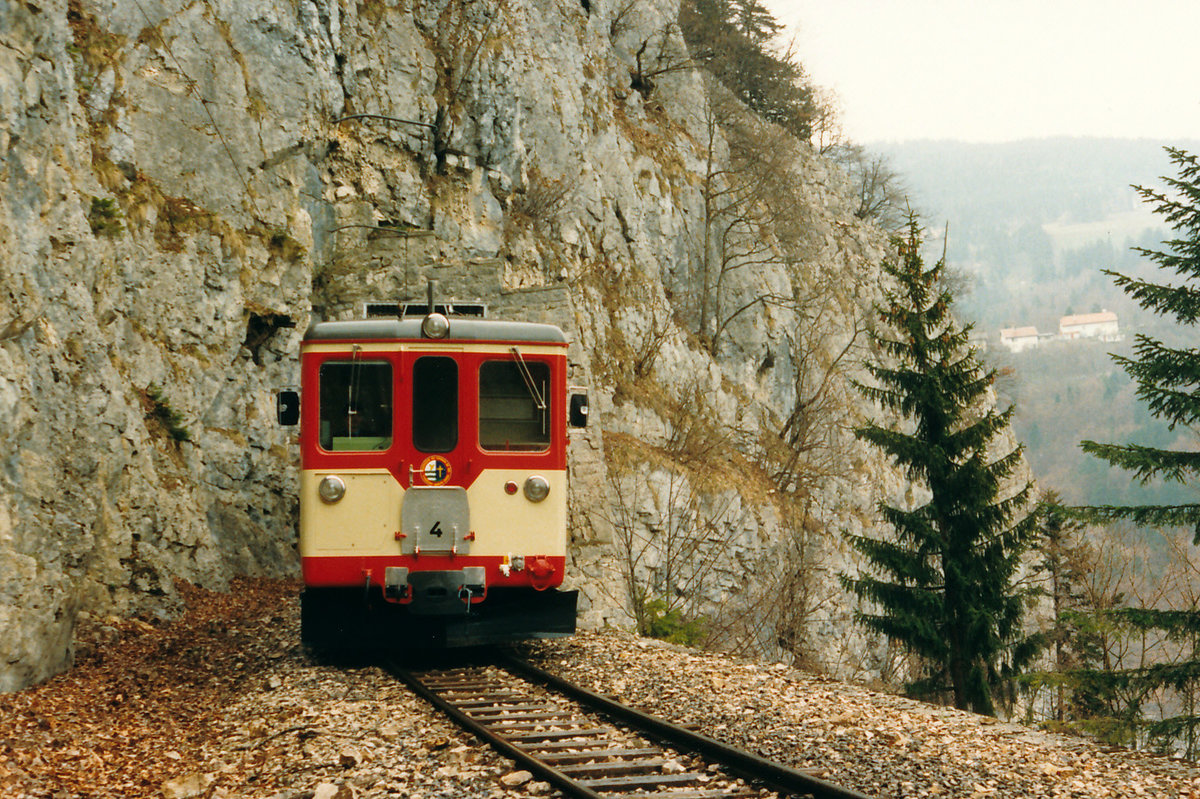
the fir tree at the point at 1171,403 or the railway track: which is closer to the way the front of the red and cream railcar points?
the railway track

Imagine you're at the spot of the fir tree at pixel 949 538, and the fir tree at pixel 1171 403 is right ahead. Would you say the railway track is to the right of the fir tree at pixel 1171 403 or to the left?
right

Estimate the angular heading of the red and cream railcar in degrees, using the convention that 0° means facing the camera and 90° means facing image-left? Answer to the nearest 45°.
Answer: approximately 0°

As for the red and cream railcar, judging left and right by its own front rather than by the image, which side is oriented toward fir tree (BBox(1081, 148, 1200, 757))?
left

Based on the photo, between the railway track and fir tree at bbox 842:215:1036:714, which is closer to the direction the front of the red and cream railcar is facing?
the railway track
